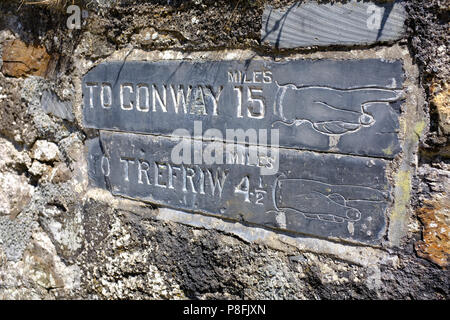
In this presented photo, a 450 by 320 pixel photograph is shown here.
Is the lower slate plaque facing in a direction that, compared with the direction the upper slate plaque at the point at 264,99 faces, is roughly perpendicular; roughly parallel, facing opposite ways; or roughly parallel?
roughly parallel

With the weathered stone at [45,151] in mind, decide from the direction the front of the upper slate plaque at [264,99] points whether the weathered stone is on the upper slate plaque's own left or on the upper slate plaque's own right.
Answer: on the upper slate plaque's own right

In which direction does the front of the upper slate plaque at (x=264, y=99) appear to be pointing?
toward the camera

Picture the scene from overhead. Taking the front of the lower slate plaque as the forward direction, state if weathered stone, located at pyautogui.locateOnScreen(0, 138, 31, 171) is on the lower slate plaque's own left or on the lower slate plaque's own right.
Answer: on the lower slate plaque's own right

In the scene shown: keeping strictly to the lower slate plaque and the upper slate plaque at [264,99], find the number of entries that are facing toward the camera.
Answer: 2

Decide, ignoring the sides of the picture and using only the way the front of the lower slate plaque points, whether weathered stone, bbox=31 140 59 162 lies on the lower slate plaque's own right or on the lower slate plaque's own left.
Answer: on the lower slate plaque's own right

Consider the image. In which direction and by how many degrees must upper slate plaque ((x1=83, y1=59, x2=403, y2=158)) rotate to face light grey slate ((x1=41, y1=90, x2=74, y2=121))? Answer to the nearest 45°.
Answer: approximately 135° to its right

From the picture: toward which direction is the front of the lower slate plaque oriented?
toward the camera
